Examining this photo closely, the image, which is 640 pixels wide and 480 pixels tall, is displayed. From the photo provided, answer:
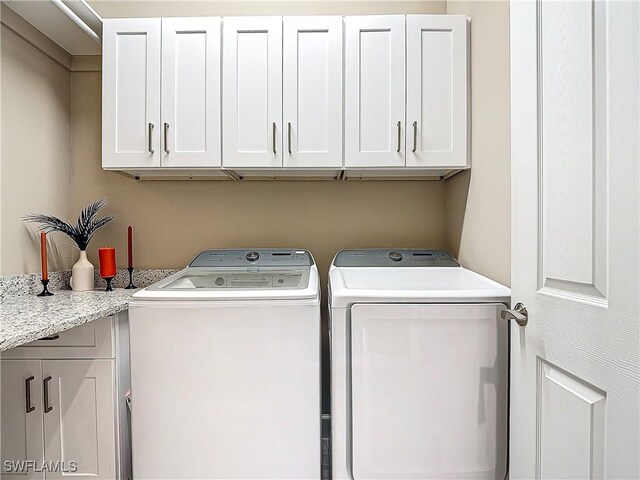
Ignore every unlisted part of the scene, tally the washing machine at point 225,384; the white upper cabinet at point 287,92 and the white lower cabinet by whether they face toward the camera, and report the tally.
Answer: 3

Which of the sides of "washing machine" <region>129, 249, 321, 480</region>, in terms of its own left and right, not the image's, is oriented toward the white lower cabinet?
right

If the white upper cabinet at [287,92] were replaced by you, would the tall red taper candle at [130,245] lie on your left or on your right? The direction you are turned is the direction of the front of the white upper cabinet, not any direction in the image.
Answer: on your right

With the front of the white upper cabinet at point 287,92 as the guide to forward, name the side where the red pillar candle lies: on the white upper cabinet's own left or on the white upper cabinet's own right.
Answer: on the white upper cabinet's own right

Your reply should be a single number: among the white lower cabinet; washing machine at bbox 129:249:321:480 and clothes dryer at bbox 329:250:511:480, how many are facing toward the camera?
3

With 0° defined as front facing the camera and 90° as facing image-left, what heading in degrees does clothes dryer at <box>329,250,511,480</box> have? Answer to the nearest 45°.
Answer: approximately 0°

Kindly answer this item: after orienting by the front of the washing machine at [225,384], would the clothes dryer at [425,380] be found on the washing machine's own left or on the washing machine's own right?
on the washing machine's own left

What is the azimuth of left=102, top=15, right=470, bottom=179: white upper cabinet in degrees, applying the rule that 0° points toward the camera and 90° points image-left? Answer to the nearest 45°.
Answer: approximately 0°

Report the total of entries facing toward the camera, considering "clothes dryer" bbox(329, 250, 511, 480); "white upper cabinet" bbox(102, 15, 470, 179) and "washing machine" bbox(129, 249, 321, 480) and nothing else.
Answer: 3
